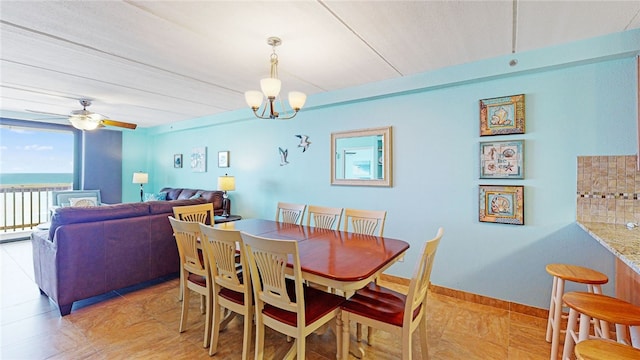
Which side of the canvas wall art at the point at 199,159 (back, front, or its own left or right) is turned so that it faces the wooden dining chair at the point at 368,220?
left

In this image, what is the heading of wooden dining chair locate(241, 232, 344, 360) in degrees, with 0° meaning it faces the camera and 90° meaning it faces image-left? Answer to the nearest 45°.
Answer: approximately 225°

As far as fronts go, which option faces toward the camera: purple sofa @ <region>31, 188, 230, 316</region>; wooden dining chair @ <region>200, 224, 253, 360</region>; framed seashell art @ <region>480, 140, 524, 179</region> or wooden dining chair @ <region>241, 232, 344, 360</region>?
the framed seashell art

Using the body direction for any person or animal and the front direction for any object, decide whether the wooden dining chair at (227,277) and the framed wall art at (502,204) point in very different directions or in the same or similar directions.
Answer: very different directions

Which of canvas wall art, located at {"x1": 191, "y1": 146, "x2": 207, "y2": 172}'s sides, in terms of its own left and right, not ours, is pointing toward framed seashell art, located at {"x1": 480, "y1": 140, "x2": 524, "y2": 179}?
left

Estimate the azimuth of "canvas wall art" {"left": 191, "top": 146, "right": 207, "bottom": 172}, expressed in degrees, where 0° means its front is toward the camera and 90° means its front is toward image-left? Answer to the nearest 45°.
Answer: approximately 45°

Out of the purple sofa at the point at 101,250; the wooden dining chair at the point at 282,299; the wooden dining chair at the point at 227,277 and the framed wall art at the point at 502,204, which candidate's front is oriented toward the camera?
the framed wall art

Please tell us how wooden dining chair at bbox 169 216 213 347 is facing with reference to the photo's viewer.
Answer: facing away from the viewer and to the right of the viewer

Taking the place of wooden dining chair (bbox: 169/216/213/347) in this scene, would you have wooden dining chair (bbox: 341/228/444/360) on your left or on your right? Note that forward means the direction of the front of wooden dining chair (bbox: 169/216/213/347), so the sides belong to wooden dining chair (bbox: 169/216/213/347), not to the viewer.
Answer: on your right

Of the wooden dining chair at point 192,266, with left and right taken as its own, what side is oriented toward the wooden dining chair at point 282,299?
right

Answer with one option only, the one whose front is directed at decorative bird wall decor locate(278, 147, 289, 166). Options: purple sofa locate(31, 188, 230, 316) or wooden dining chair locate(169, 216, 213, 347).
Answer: the wooden dining chair

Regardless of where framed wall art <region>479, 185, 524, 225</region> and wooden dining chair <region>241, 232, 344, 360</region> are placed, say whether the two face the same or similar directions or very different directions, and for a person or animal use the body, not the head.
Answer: very different directions

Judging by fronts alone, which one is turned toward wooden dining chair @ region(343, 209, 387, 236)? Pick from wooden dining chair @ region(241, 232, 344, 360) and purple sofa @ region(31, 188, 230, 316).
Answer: wooden dining chair @ region(241, 232, 344, 360)

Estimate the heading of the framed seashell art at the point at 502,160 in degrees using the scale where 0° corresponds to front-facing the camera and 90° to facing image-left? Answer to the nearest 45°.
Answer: approximately 0°

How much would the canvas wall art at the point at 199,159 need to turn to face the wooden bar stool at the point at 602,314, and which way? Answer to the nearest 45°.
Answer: approximately 45° to its left

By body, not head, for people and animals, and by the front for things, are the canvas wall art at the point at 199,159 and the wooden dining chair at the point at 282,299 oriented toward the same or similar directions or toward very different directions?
very different directions
